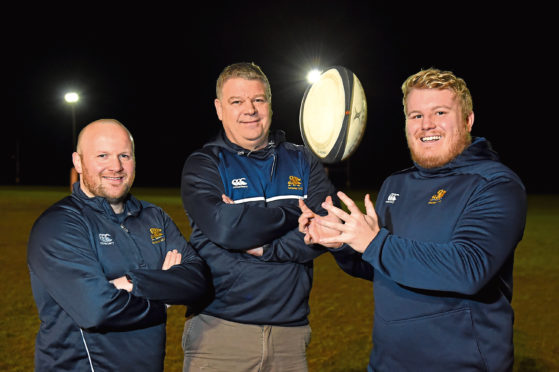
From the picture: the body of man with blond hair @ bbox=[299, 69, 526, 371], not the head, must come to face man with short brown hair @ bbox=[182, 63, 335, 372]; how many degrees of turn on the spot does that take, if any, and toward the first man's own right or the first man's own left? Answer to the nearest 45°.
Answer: approximately 90° to the first man's own right

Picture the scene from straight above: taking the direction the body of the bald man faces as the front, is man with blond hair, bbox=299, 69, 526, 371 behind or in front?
in front

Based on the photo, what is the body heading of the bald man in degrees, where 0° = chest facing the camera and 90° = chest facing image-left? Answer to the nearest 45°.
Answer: approximately 315°

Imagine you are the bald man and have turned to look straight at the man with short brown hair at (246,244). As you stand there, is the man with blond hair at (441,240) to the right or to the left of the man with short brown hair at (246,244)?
right

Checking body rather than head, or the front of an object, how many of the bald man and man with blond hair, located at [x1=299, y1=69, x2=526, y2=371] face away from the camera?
0

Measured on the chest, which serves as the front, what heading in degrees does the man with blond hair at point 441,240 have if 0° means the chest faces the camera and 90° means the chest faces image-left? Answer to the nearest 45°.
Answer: approximately 45°

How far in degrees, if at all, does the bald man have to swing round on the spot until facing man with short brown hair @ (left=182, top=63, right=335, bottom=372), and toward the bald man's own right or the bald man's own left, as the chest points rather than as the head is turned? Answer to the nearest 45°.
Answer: approximately 45° to the bald man's own left

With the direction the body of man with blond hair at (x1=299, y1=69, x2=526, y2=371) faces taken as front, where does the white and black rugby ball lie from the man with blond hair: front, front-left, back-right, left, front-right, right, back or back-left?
right

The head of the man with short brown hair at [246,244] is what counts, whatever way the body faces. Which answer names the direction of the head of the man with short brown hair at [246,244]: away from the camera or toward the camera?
toward the camera

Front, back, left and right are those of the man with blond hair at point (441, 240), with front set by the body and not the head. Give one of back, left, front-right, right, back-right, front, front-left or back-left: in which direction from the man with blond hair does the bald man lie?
front-right
